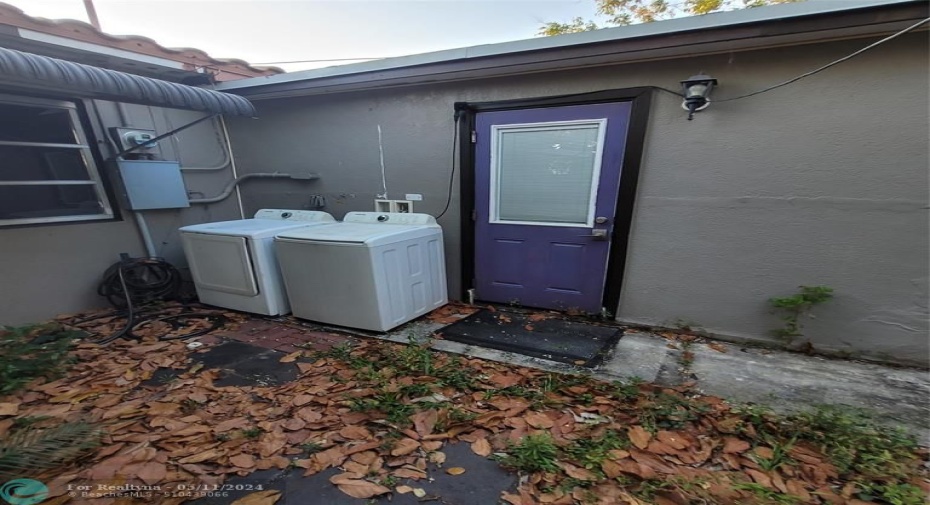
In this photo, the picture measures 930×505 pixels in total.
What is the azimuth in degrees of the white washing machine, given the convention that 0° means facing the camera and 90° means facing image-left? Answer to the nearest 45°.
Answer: approximately 45°

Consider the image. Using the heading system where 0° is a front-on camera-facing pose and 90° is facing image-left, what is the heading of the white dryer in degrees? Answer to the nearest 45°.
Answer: approximately 45°

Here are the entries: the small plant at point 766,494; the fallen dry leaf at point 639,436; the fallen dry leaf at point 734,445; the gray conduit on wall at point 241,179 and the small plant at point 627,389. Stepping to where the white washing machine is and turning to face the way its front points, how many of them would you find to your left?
4

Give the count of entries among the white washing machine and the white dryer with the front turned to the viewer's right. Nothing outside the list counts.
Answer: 0

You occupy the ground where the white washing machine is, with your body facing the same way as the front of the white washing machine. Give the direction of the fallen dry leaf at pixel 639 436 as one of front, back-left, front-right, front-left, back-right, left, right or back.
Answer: left

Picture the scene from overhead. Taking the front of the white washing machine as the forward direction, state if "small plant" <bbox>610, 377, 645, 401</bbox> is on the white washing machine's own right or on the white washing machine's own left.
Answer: on the white washing machine's own left

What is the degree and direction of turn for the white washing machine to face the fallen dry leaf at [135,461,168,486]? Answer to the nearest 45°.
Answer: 0° — it already faces it

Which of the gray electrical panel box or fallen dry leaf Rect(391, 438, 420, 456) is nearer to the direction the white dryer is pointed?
the fallen dry leaf

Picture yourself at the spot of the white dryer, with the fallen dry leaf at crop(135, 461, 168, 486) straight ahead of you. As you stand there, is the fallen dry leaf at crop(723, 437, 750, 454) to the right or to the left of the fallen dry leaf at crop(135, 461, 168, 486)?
left

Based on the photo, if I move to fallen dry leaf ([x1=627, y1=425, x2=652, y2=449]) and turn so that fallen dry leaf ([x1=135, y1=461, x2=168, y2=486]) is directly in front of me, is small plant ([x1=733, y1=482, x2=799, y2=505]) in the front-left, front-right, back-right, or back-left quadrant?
back-left

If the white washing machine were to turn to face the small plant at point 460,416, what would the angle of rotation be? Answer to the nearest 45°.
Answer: approximately 45° to its left

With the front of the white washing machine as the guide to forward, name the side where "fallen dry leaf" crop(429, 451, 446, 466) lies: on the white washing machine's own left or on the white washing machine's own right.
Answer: on the white washing machine's own left

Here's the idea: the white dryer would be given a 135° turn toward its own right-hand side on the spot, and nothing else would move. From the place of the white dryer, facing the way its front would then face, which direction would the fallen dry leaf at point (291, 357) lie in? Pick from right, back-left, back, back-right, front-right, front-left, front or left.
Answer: back

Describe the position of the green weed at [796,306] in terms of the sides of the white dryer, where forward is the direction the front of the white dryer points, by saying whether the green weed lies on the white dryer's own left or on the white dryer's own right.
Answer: on the white dryer's own left
